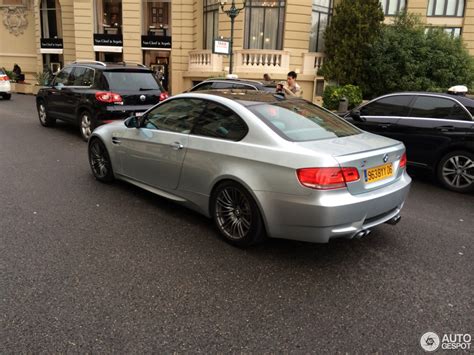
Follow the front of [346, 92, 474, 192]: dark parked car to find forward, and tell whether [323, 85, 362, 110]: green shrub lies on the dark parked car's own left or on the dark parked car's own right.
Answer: on the dark parked car's own right

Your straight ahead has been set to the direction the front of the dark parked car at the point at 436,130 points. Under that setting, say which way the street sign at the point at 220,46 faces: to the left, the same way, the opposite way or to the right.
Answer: to the left

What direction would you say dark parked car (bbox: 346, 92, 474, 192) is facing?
to the viewer's left

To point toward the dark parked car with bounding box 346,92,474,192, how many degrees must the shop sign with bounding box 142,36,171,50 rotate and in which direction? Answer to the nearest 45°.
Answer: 0° — it already faces it

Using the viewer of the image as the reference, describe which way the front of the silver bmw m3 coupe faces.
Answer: facing away from the viewer and to the left of the viewer

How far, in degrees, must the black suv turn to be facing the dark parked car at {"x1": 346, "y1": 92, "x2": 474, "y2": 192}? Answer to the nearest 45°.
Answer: approximately 180°

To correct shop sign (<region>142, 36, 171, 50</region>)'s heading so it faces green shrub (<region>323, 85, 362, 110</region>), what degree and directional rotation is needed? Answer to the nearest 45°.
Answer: approximately 45° to its left

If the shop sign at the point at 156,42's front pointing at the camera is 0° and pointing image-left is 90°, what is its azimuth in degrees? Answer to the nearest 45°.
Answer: approximately 0°

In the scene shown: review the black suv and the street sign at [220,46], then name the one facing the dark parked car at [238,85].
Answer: the street sign

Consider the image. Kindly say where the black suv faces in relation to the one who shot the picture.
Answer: facing away from the viewer and to the left of the viewer

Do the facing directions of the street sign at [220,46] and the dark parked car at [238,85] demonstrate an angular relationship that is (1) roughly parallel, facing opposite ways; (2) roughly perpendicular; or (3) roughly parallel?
roughly perpendicular

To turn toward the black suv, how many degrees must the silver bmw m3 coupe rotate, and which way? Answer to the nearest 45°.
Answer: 0° — it already faces it
